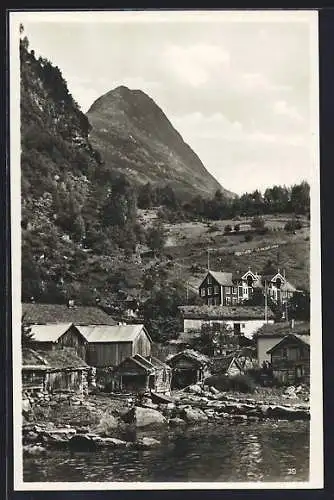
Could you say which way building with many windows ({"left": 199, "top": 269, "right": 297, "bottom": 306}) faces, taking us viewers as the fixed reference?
facing the viewer and to the right of the viewer
